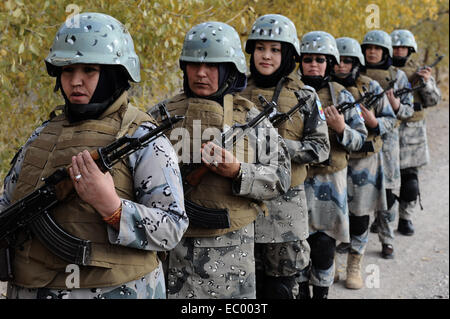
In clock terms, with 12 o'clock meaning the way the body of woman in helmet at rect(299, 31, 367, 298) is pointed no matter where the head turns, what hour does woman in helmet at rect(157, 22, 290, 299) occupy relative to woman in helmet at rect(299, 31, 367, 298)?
woman in helmet at rect(157, 22, 290, 299) is roughly at 11 o'clock from woman in helmet at rect(299, 31, 367, 298).

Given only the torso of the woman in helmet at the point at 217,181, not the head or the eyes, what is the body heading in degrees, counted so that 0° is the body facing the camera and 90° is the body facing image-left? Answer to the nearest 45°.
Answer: approximately 45°

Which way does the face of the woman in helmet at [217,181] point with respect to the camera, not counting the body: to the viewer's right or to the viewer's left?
to the viewer's left

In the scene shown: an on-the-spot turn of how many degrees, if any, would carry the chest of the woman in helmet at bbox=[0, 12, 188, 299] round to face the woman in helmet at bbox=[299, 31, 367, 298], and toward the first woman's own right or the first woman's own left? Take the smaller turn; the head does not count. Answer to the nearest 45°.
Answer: approximately 180°

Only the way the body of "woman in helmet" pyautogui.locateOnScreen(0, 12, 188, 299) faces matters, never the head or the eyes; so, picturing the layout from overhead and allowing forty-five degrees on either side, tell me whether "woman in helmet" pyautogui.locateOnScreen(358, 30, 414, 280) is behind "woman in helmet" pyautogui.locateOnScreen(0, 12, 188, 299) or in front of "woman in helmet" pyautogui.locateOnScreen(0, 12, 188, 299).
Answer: behind

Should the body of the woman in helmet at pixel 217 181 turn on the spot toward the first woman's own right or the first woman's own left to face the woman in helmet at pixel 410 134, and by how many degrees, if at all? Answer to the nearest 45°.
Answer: approximately 180°

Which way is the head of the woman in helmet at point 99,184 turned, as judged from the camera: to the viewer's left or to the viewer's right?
to the viewer's left

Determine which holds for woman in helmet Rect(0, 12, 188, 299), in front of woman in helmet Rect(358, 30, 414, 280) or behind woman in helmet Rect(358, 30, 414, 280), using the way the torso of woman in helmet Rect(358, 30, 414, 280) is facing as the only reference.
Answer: in front
